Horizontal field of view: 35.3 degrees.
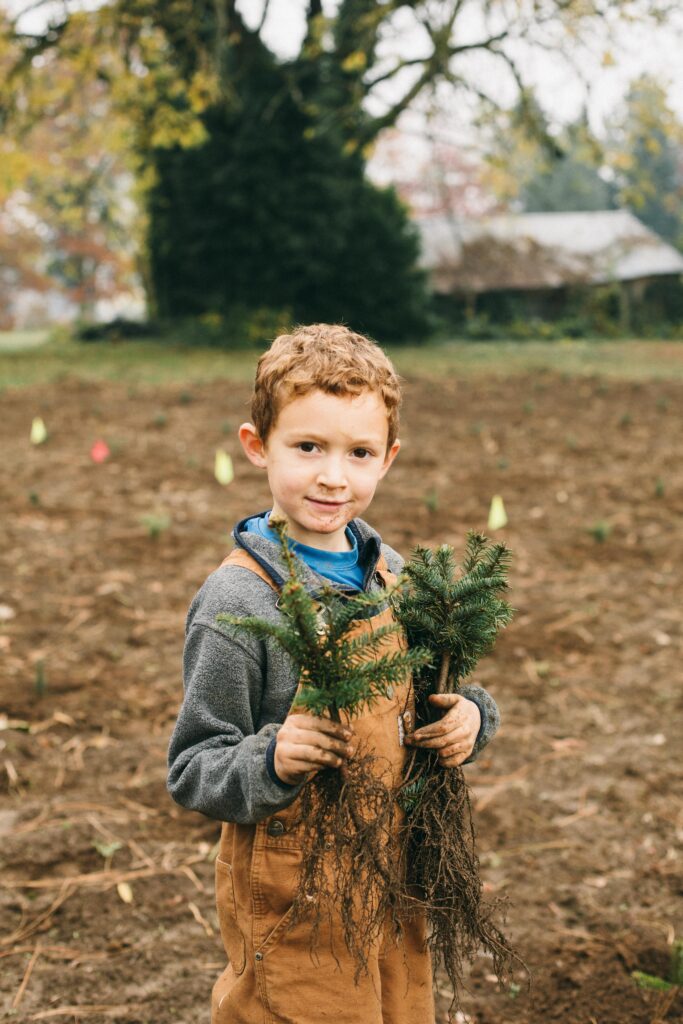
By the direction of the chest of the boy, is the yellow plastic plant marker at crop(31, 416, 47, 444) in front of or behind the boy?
behind

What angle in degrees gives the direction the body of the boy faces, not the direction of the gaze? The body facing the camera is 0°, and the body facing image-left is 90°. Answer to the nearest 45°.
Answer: approximately 315°

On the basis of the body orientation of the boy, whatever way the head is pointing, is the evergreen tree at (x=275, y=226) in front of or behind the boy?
behind

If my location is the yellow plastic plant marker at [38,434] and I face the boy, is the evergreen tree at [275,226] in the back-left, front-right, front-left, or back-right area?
back-left
